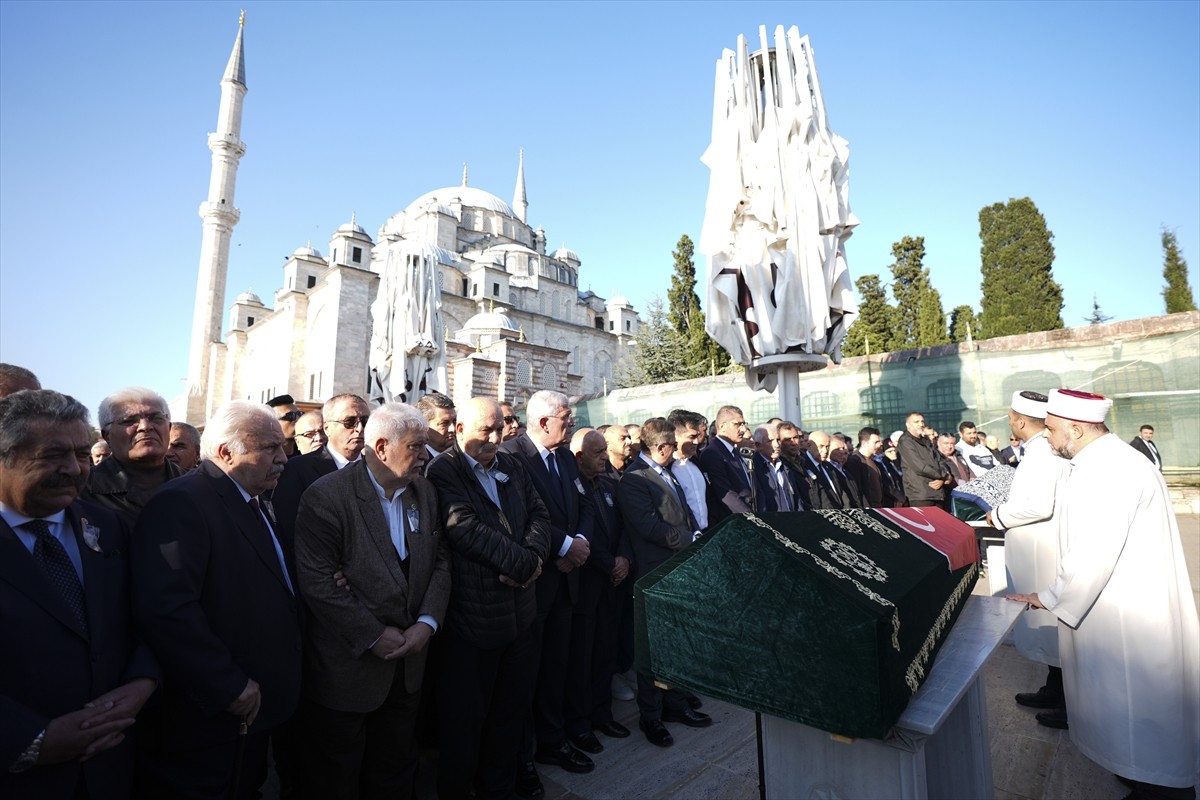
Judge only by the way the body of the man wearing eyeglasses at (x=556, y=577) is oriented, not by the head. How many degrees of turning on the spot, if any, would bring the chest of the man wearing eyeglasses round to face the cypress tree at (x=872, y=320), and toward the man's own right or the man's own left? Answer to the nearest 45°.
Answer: approximately 90° to the man's own left

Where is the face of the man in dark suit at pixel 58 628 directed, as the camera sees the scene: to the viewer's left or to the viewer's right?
to the viewer's right

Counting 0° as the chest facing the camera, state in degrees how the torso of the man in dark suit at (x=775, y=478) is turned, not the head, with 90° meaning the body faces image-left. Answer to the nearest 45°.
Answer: approximately 315°

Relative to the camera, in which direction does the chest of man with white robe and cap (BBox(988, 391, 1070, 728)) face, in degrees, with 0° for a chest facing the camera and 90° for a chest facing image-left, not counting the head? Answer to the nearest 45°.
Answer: approximately 90°

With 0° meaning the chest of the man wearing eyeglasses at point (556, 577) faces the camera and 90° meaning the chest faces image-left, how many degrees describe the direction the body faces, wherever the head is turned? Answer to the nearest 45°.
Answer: approximately 315°

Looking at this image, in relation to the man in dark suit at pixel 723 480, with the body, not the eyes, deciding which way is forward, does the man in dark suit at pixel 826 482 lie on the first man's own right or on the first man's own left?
on the first man's own left

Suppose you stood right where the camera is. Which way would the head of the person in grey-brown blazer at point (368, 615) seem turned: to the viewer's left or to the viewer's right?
to the viewer's right

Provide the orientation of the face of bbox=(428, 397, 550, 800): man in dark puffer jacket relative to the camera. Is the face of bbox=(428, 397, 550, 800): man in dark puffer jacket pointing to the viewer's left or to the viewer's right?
to the viewer's right

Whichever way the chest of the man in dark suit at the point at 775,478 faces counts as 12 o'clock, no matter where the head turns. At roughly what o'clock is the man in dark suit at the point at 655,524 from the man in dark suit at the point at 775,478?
the man in dark suit at the point at 655,524 is roughly at 2 o'clock from the man in dark suit at the point at 775,478.
